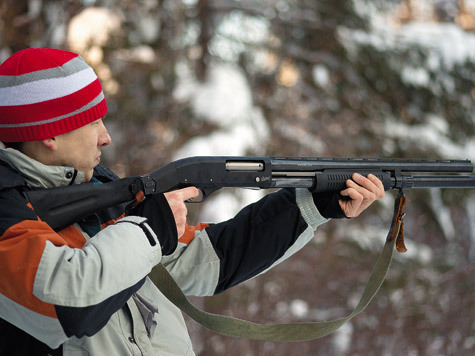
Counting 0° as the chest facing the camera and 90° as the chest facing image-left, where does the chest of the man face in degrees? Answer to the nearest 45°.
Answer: approximately 270°

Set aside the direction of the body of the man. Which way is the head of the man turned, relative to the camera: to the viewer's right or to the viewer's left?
to the viewer's right
